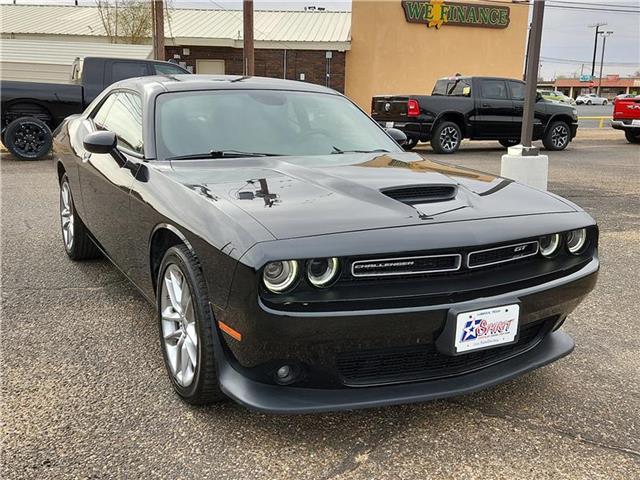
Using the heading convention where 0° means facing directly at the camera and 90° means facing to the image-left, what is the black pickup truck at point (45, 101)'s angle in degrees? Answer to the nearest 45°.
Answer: approximately 270°

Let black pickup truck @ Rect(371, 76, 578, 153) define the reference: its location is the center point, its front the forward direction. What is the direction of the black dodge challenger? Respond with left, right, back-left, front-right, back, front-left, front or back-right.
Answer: back-right

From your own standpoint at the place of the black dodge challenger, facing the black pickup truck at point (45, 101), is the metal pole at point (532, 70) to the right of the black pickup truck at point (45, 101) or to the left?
right

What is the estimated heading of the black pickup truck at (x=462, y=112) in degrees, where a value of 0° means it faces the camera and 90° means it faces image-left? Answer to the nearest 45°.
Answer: approximately 225°

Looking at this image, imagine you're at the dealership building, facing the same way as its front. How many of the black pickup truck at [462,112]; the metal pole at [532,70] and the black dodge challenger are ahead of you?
3

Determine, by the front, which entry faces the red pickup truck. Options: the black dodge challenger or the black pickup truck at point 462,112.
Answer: the black pickup truck

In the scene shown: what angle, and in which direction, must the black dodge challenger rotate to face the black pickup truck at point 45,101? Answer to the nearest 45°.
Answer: approximately 180°

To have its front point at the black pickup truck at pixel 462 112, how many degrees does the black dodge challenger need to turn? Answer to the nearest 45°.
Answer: approximately 135° to its left

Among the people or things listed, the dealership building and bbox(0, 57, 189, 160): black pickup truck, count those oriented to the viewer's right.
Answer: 1

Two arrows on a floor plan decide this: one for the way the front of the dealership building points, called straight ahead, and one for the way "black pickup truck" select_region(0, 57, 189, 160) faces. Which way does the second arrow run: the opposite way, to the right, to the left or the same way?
to the left

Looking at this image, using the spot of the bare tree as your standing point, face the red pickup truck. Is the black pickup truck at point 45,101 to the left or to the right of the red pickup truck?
right
